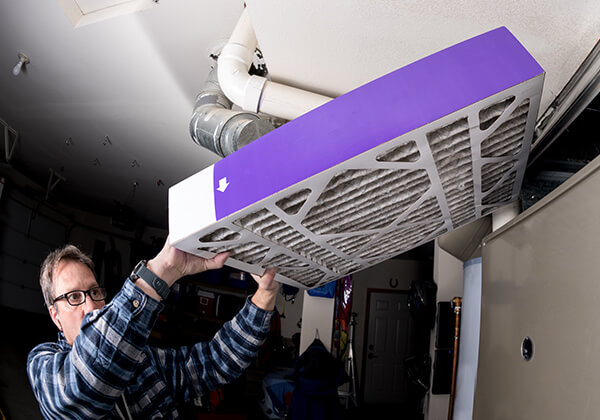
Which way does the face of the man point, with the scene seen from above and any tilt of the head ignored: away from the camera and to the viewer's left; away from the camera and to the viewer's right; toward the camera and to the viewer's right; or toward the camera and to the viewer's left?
toward the camera and to the viewer's right

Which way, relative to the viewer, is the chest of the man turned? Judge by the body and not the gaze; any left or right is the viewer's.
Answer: facing the viewer and to the right of the viewer
